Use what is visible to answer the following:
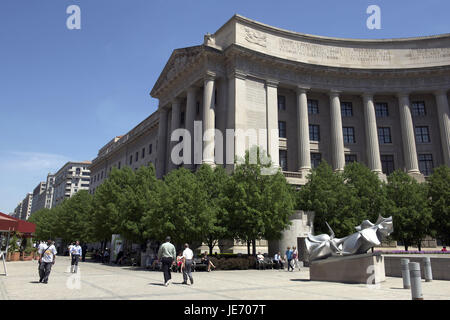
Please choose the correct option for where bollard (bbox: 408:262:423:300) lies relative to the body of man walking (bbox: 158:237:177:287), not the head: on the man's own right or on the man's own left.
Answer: on the man's own right

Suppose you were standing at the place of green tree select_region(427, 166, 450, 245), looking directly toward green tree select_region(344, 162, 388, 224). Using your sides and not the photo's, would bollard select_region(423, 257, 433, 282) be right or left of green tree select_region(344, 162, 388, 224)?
left

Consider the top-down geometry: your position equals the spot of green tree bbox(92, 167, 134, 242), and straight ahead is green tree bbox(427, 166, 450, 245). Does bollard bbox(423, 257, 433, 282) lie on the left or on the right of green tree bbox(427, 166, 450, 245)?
right

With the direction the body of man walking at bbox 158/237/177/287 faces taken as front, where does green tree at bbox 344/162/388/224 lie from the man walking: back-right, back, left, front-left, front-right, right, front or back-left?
front-right

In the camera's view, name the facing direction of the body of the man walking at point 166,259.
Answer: away from the camera

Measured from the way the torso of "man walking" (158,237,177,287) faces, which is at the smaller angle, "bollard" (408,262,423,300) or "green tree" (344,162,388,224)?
the green tree

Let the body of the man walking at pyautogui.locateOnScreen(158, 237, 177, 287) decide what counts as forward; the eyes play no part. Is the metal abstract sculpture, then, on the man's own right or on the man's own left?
on the man's own right

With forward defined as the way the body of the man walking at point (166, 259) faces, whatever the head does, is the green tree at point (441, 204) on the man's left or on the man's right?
on the man's right

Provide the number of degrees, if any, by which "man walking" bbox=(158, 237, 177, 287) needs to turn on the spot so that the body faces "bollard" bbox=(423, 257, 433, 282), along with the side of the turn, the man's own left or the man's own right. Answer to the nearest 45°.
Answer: approximately 90° to the man's own right
